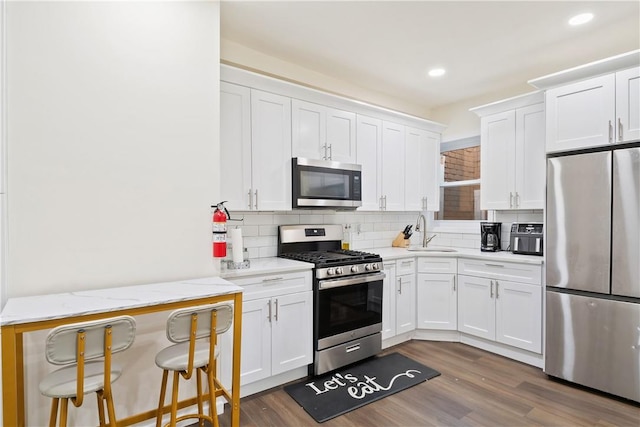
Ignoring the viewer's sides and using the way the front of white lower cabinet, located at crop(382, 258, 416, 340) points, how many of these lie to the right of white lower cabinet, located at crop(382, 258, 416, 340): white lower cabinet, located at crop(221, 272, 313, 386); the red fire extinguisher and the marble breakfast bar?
3

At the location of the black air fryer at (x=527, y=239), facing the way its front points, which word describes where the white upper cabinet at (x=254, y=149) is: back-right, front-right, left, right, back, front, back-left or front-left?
front-right

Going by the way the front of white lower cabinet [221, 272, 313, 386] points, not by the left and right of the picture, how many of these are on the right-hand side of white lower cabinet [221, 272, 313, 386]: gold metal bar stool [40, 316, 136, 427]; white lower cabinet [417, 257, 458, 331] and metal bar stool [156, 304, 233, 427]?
2

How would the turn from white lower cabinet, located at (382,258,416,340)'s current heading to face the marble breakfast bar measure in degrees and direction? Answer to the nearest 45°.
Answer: approximately 90° to its right

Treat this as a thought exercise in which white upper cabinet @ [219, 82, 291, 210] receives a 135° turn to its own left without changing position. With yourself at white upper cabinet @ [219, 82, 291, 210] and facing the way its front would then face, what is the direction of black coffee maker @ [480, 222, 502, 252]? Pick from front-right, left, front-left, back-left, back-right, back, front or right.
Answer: right

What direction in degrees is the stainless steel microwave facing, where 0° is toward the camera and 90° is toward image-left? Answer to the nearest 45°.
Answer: approximately 315°

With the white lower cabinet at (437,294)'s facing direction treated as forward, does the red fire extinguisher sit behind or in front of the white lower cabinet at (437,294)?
in front

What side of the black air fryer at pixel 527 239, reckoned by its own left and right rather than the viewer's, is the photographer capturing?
front

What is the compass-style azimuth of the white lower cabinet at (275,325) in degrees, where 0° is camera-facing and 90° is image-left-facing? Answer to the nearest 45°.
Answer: approximately 315°

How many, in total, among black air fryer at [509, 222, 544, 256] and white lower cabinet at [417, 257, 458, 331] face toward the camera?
2

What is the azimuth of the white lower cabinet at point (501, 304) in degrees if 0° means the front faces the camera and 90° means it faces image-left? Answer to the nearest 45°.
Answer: approximately 45°

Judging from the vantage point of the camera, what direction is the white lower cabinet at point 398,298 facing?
facing the viewer and to the right of the viewer
